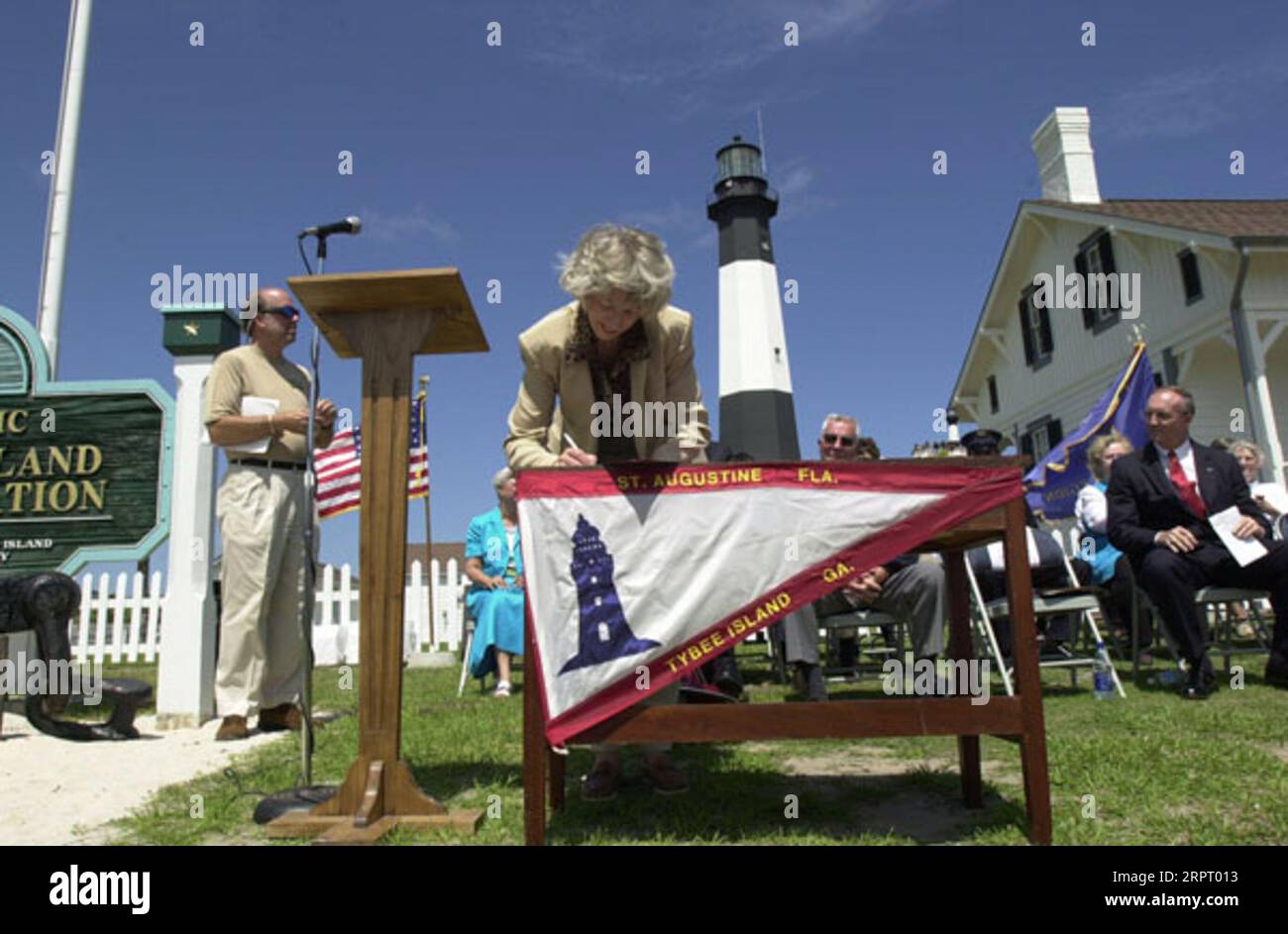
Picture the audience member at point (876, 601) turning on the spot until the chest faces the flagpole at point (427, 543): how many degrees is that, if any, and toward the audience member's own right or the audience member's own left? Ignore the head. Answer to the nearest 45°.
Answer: approximately 135° to the audience member's own right

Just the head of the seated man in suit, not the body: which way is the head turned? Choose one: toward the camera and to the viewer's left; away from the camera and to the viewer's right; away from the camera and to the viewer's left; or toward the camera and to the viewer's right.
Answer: toward the camera and to the viewer's left

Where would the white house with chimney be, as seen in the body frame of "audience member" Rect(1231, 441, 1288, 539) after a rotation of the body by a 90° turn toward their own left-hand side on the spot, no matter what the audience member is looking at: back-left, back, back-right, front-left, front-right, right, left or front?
back-left

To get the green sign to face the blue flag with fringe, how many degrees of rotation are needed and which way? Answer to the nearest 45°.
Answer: approximately 90° to its left
